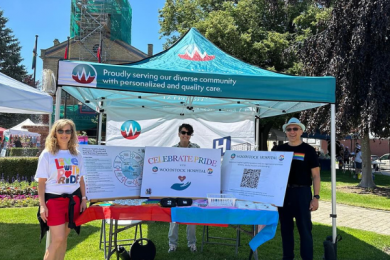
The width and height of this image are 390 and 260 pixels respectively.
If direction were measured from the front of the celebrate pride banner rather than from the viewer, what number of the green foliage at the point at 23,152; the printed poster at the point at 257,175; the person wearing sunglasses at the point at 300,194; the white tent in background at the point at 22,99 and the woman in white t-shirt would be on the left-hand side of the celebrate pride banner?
2

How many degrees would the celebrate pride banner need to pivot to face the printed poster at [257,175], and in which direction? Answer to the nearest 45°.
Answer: approximately 90° to its left

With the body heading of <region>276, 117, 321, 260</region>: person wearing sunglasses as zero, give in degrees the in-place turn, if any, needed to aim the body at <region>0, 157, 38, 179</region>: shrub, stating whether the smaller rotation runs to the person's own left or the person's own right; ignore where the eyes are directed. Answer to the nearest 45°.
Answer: approximately 135° to the person's own right

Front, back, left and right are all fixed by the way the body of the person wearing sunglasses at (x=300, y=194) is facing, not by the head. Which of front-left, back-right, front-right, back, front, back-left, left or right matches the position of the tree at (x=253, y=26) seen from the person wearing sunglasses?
back

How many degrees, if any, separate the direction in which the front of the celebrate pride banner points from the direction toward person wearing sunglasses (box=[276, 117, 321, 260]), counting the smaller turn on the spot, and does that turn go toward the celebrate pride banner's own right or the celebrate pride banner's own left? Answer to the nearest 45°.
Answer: approximately 90° to the celebrate pride banner's own left

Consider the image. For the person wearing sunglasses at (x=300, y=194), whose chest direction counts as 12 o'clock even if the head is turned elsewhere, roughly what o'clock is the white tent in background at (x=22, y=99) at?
The white tent in background is roughly at 3 o'clock from the person wearing sunglasses.

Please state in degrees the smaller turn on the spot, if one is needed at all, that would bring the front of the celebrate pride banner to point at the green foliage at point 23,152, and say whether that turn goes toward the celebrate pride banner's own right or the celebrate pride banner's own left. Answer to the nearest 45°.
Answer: approximately 135° to the celebrate pride banner's own right

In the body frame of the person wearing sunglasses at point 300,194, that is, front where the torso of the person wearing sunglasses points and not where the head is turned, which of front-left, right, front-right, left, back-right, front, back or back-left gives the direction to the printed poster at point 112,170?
right

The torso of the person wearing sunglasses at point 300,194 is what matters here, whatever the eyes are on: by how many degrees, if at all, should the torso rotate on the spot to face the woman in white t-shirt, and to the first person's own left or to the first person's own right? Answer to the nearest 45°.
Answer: approximately 45° to the first person's own right

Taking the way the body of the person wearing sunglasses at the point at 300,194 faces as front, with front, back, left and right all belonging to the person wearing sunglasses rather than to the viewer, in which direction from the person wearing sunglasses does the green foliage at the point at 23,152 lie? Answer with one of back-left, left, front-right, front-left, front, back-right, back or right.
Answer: back-right

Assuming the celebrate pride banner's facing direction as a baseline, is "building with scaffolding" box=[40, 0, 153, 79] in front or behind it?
behind

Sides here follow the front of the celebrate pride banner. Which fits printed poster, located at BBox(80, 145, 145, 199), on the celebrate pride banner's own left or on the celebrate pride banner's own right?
on the celebrate pride banner's own right

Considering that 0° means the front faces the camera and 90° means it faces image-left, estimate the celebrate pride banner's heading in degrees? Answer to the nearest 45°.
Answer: approximately 0°

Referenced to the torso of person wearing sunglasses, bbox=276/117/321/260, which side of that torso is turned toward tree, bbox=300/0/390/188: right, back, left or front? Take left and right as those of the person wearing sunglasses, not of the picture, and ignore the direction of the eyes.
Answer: back
